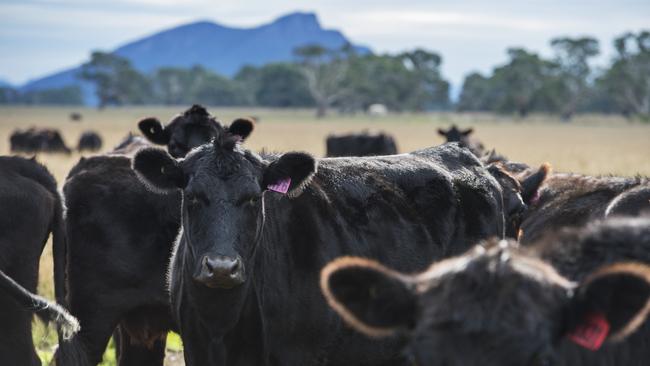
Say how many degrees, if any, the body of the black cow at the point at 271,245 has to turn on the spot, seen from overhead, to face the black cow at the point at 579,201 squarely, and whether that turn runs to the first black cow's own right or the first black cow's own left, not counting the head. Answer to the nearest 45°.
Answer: approximately 180°

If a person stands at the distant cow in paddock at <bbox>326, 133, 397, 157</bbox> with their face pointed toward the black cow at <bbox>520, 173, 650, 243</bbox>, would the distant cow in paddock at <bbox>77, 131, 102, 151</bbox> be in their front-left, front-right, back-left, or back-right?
back-right

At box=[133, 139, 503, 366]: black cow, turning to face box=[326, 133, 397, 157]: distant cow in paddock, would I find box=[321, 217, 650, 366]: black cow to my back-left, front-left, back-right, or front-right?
back-right

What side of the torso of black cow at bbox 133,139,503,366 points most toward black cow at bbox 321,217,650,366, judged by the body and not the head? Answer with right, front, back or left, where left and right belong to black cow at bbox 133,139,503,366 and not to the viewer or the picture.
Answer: left

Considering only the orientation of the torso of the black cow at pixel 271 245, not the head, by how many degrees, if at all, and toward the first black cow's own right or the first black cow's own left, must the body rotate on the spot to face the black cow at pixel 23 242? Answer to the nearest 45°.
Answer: approximately 45° to the first black cow's own right

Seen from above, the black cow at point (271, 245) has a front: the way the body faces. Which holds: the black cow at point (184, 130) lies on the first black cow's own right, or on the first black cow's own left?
on the first black cow's own right

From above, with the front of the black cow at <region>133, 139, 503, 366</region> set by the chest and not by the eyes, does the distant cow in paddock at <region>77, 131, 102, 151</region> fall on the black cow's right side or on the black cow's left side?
on the black cow's right side

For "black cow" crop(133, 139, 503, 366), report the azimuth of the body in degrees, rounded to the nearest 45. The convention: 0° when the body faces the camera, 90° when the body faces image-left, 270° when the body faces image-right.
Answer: approximately 45°

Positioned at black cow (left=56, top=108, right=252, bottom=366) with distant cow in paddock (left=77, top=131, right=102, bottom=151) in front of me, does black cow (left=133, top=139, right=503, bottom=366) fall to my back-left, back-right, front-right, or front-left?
back-right

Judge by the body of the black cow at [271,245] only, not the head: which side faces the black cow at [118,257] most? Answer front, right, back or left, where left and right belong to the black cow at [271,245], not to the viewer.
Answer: right

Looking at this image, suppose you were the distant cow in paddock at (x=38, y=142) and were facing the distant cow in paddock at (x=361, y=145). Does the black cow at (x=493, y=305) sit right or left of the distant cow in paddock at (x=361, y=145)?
right

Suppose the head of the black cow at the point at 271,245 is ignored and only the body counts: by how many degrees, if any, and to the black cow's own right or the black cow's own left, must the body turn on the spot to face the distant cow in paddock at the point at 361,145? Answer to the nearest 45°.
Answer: approximately 135° to the black cow's own right
